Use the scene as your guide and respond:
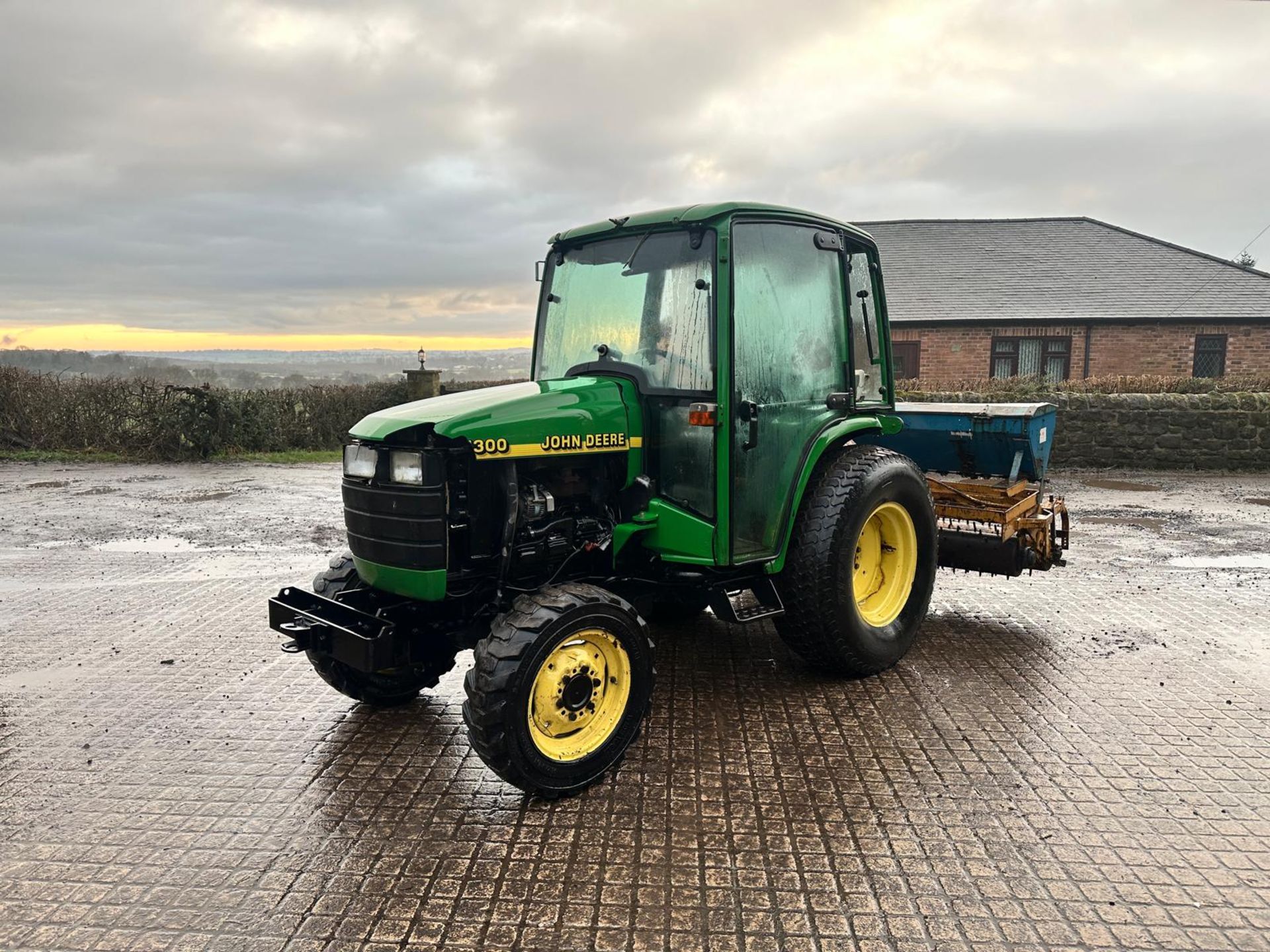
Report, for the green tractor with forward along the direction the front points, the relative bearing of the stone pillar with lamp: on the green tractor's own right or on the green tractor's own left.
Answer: on the green tractor's own right

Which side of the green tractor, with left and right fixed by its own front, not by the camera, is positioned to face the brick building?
back

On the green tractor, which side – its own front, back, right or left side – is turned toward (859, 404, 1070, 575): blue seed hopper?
back
